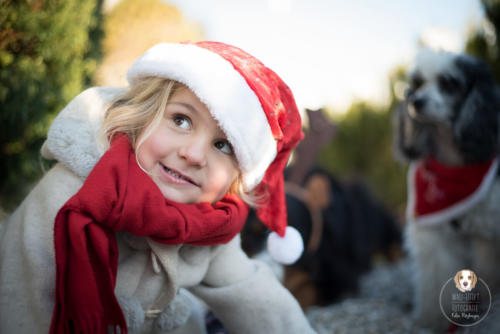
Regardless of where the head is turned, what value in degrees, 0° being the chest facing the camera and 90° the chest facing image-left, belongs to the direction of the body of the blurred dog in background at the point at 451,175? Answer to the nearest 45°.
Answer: approximately 45°

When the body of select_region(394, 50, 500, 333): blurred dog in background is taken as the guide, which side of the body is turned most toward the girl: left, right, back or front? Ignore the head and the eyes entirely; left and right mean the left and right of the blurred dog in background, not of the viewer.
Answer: front
